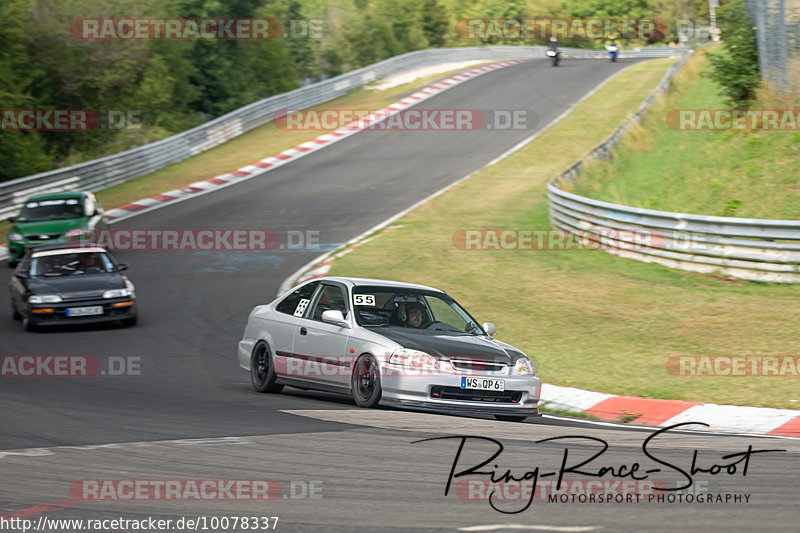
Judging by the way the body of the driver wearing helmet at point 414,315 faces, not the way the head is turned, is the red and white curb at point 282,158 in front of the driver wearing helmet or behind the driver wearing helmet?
behind

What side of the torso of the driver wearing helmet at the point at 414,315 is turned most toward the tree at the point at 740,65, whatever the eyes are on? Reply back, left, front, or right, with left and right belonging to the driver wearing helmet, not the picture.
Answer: left

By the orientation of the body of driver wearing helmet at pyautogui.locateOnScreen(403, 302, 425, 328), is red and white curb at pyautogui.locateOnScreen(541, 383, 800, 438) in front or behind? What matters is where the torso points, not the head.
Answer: in front

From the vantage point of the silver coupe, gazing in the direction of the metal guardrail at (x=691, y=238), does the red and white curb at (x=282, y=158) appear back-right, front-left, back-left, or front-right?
front-left

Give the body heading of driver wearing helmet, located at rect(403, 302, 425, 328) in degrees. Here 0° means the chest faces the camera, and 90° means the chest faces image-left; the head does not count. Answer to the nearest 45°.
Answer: approximately 315°

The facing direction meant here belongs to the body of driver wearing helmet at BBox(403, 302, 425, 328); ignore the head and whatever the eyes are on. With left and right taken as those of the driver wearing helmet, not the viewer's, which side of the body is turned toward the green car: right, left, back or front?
back

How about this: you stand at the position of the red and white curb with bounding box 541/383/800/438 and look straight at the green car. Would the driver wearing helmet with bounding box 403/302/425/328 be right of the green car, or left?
left

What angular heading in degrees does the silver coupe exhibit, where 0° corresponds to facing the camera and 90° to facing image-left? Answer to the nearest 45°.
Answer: approximately 315°

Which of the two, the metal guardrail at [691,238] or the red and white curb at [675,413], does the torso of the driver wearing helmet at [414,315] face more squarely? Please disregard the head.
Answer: the red and white curb

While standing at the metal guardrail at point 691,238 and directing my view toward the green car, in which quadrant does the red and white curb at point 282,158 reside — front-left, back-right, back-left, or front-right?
front-right

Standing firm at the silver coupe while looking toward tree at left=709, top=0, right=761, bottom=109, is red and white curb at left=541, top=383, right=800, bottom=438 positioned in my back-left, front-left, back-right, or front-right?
front-right

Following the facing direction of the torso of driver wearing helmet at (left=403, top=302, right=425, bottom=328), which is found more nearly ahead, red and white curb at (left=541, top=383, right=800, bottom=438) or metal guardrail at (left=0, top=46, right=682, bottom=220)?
the red and white curb

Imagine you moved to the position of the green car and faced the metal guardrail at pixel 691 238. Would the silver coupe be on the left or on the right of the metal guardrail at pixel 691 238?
right
